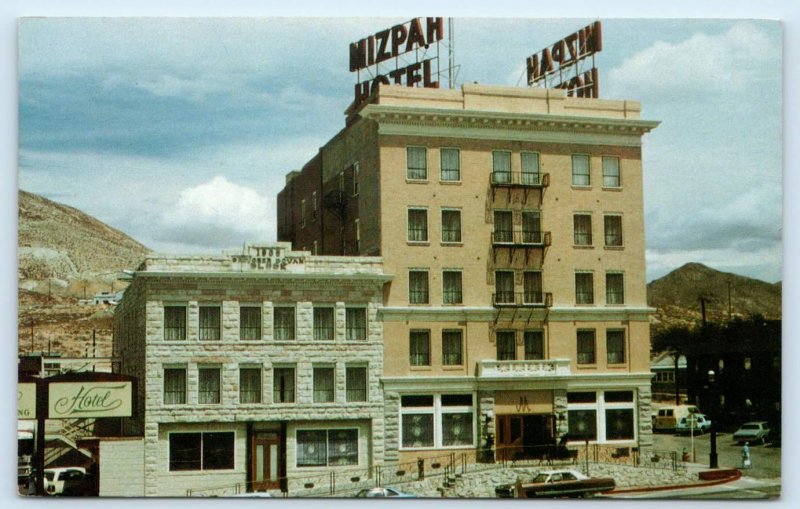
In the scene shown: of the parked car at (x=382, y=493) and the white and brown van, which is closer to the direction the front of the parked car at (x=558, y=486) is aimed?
the parked car

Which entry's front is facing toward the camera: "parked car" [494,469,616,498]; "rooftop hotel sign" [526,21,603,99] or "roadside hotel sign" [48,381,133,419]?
"roadside hotel sign" [48,381,133,419]

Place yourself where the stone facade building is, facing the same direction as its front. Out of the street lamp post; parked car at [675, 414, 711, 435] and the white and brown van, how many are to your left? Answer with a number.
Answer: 3

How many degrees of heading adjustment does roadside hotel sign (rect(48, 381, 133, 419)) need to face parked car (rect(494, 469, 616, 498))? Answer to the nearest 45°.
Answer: approximately 90° to its left

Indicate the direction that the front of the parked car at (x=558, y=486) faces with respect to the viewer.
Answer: facing to the left of the viewer
